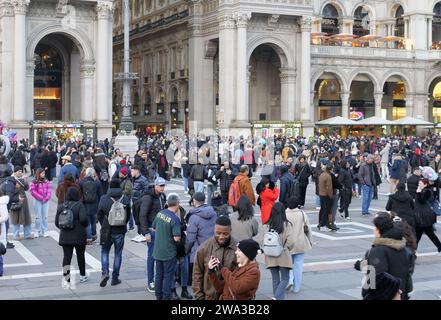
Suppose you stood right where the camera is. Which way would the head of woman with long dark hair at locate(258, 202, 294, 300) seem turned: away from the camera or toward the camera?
away from the camera

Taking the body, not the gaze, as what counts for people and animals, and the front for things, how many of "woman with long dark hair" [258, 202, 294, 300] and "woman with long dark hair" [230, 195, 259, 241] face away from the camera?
2

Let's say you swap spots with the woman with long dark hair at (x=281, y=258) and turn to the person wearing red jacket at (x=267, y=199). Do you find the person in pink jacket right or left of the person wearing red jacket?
left

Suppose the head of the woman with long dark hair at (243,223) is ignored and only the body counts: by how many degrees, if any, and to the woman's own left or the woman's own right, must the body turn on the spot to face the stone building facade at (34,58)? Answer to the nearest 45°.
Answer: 0° — they already face it

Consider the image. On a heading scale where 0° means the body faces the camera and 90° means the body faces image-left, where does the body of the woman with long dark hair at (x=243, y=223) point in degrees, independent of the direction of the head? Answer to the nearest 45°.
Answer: approximately 180°

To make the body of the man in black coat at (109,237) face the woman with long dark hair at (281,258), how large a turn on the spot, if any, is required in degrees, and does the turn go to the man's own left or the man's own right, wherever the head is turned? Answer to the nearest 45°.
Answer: approximately 135° to the man's own right

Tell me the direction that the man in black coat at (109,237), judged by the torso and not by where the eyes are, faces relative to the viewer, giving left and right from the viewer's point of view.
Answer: facing away from the viewer

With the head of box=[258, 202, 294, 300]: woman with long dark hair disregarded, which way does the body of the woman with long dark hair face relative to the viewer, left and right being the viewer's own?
facing away from the viewer

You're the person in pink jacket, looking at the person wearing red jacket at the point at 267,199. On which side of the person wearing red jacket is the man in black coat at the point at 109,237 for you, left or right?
right
